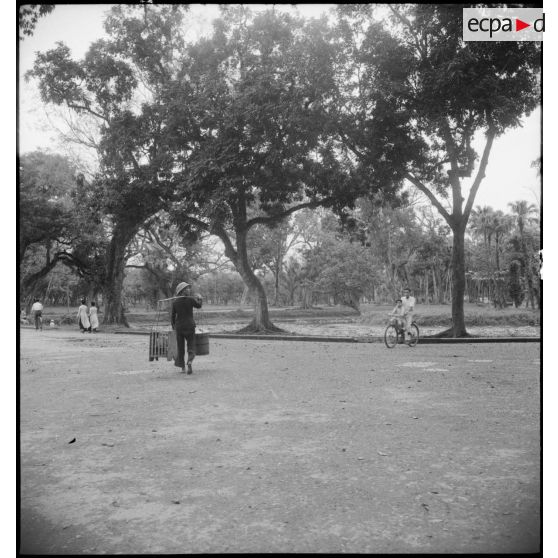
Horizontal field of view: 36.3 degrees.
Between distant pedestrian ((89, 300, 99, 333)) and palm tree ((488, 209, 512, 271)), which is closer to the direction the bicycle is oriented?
the distant pedestrian

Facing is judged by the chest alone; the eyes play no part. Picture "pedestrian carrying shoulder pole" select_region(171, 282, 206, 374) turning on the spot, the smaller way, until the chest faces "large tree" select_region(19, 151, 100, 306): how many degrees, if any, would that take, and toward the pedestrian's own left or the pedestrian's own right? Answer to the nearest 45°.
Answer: approximately 45° to the pedestrian's own left

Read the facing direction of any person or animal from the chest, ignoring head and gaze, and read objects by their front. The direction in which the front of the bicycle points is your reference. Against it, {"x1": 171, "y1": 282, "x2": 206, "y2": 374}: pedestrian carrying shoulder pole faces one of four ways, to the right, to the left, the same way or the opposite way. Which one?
the opposite way

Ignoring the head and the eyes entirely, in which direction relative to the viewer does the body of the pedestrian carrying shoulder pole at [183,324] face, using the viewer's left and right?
facing away from the viewer and to the right of the viewer

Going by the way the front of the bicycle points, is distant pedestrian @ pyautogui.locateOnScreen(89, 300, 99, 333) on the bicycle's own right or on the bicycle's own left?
on the bicycle's own right
